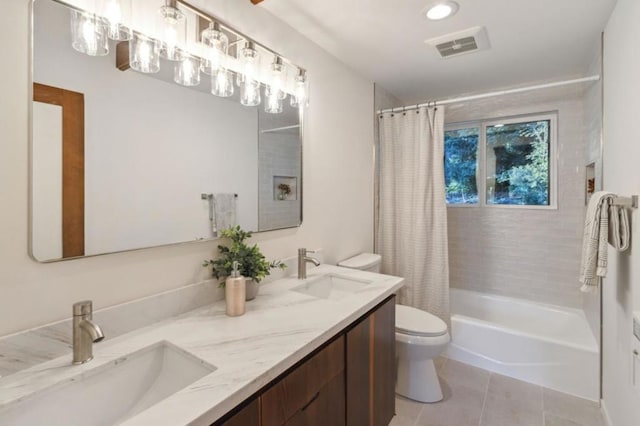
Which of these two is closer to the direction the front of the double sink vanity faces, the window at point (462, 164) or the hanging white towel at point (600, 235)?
the hanging white towel

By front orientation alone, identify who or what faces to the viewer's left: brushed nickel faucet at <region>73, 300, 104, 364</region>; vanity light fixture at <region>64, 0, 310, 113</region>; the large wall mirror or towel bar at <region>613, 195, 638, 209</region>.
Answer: the towel bar

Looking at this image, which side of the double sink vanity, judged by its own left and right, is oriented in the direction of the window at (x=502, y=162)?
left

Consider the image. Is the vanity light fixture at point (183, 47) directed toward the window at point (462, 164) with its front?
no

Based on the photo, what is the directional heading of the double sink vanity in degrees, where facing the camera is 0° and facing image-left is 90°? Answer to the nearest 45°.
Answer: approximately 315°

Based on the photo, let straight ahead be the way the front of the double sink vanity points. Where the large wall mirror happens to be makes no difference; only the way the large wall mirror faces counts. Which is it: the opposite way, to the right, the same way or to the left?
the same way

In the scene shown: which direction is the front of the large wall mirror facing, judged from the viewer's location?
facing the viewer and to the right of the viewer

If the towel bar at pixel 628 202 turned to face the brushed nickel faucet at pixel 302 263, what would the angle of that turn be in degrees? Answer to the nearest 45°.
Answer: approximately 45° to its left

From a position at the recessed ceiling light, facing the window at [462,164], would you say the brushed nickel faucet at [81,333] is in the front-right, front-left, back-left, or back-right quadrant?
back-left

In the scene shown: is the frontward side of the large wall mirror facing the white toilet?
no

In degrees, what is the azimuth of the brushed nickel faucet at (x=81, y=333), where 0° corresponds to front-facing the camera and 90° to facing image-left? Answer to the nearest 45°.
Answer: approximately 315°

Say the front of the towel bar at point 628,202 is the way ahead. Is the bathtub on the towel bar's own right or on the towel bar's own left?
on the towel bar's own right

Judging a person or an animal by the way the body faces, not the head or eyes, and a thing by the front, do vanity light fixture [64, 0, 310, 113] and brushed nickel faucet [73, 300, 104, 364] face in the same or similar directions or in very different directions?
same or similar directions

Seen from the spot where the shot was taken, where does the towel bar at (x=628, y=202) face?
facing to the left of the viewer

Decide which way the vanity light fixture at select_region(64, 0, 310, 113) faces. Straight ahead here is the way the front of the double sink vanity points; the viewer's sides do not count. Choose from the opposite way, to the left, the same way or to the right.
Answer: the same way
